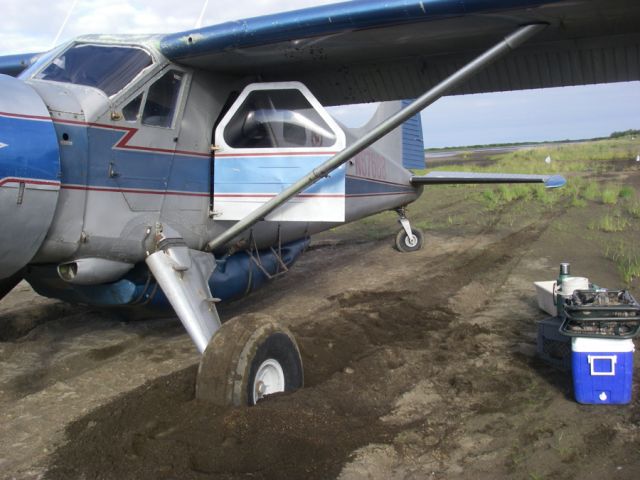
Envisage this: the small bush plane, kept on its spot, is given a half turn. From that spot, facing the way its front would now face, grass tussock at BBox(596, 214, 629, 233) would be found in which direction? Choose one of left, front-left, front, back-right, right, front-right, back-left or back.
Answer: front

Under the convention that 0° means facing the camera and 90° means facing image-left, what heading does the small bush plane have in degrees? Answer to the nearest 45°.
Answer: approximately 45°

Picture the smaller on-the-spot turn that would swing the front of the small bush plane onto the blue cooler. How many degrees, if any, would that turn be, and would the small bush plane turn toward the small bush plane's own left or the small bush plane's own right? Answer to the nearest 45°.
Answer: approximately 90° to the small bush plane's own left

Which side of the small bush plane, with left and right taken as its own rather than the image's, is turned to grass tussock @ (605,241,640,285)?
back
